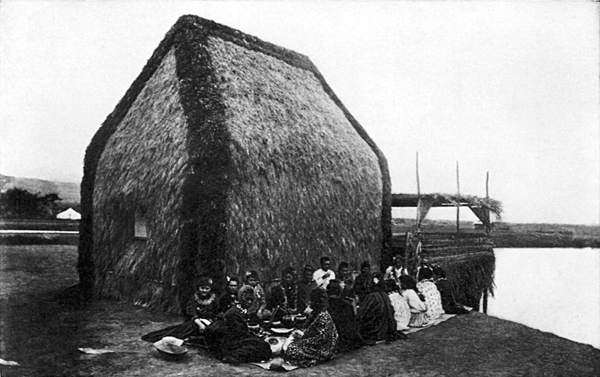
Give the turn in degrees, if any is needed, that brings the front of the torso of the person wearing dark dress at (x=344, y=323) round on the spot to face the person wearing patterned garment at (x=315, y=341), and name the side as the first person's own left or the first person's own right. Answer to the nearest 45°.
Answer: approximately 90° to the first person's own left

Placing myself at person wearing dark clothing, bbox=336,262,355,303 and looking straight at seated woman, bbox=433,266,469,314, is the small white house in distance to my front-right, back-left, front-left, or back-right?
back-left

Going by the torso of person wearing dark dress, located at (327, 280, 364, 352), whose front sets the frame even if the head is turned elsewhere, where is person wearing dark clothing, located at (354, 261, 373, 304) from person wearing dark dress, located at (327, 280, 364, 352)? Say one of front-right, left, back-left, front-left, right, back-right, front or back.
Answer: front-right

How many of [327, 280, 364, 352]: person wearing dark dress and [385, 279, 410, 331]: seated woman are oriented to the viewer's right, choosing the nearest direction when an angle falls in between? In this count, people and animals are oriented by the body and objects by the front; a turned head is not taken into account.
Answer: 0

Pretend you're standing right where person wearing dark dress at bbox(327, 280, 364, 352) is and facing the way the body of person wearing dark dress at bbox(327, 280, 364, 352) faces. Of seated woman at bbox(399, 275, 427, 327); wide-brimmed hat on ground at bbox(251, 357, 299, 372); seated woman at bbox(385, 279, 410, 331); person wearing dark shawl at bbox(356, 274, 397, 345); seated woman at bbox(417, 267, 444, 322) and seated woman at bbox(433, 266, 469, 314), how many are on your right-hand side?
5

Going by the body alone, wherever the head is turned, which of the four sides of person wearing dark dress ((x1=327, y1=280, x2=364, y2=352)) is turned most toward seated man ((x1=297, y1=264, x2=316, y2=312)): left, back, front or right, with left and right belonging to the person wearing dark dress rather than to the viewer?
front

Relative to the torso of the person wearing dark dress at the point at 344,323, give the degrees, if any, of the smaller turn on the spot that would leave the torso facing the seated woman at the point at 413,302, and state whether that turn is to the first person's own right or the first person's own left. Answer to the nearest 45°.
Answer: approximately 90° to the first person's own right

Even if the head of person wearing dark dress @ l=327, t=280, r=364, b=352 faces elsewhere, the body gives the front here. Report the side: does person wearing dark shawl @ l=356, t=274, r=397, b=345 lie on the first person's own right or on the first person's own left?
on the first person's own right

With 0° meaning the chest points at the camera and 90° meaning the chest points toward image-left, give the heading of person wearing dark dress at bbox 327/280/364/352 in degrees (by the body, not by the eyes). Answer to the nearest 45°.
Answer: approximately 135°
